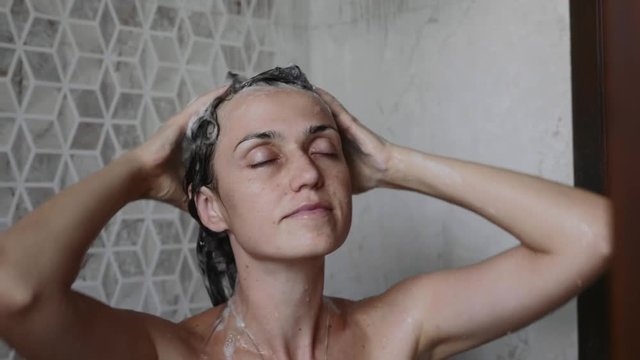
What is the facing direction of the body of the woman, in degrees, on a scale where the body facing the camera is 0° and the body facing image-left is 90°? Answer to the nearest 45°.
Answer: approximately 0°
